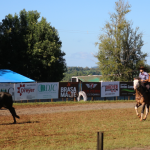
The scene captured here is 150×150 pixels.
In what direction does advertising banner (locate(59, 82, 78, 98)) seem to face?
toward the camera

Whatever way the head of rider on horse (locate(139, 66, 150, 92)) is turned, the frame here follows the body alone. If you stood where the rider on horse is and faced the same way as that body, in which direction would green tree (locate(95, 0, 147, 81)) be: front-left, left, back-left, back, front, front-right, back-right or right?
back-right

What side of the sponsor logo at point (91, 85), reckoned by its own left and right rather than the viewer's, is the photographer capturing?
front

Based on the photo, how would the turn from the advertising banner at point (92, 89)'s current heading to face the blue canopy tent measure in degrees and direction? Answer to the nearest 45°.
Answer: approximately 90° to its right

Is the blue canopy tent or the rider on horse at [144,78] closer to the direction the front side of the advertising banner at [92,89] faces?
the rider on horse

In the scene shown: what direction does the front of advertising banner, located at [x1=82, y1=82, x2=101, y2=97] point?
toward the camera

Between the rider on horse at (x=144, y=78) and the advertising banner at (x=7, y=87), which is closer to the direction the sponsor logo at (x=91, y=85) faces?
the rider on horse

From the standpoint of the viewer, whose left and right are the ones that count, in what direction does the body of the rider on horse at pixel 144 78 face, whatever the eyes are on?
facing the viewer and to the left of the viewer

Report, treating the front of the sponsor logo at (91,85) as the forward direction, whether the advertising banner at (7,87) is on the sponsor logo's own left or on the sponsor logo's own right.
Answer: on the sponsor logo's own right

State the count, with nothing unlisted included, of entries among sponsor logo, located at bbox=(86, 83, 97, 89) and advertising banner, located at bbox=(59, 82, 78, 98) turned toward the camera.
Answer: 2

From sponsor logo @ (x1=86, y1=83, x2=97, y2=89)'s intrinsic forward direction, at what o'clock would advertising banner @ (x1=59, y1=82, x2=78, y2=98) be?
The advertising banner is roughly at 2 o'clock from the sponsor logo.
